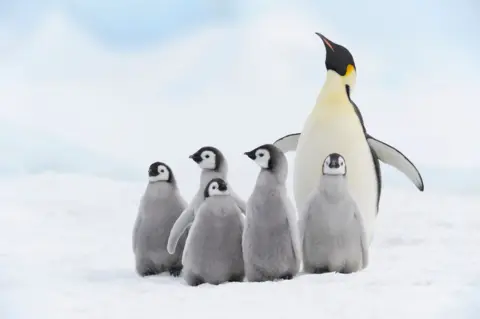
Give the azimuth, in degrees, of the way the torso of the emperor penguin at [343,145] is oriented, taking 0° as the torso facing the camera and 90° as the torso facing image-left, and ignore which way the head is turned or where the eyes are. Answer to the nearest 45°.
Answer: approximately 45°

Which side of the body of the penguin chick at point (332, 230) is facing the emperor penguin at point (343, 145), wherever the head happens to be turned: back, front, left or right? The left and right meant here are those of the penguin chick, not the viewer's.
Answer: back

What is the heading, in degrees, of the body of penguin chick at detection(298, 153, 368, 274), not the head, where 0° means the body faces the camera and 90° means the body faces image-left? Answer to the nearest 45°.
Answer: approximately 0°

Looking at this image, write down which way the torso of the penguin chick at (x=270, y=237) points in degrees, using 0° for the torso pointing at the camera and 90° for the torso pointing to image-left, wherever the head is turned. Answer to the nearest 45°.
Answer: approximately 45°

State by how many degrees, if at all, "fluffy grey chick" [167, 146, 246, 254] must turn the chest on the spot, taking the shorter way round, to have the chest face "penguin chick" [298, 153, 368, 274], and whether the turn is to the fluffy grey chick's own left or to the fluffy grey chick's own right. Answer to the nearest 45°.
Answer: approximately 90° to the fluffy grey chick's own left

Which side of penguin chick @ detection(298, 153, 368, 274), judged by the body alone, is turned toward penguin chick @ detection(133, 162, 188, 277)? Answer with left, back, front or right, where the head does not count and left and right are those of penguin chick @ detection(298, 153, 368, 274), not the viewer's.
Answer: right
